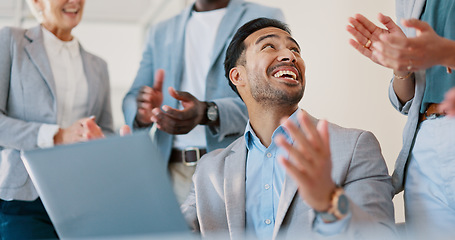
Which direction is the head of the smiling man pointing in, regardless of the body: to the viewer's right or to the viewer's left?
to the viewer's right

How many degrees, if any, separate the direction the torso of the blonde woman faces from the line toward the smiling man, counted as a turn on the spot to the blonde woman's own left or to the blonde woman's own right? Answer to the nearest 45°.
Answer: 0° — they already face them

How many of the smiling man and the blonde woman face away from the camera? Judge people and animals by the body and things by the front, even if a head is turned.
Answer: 0

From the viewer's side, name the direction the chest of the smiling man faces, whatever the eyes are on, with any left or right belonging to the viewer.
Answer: facing the viewer

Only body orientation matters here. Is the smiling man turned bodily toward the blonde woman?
no

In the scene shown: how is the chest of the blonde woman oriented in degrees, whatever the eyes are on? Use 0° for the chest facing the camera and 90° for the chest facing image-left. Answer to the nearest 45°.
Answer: approximately 315°
